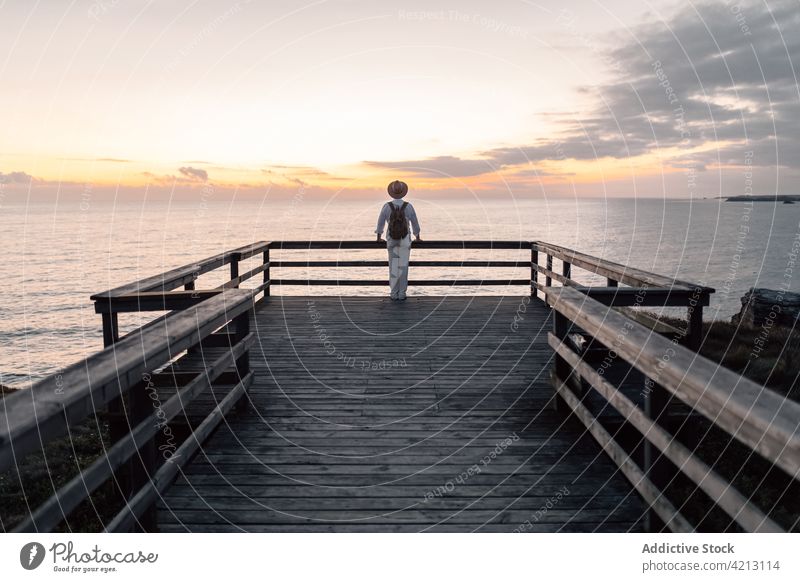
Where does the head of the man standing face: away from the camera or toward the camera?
away from the camera

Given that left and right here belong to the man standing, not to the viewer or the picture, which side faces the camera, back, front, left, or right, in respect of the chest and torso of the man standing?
back

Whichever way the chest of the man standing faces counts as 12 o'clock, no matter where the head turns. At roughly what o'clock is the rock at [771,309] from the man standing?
The rock is roughly at 2 o'clock from the man standing.
